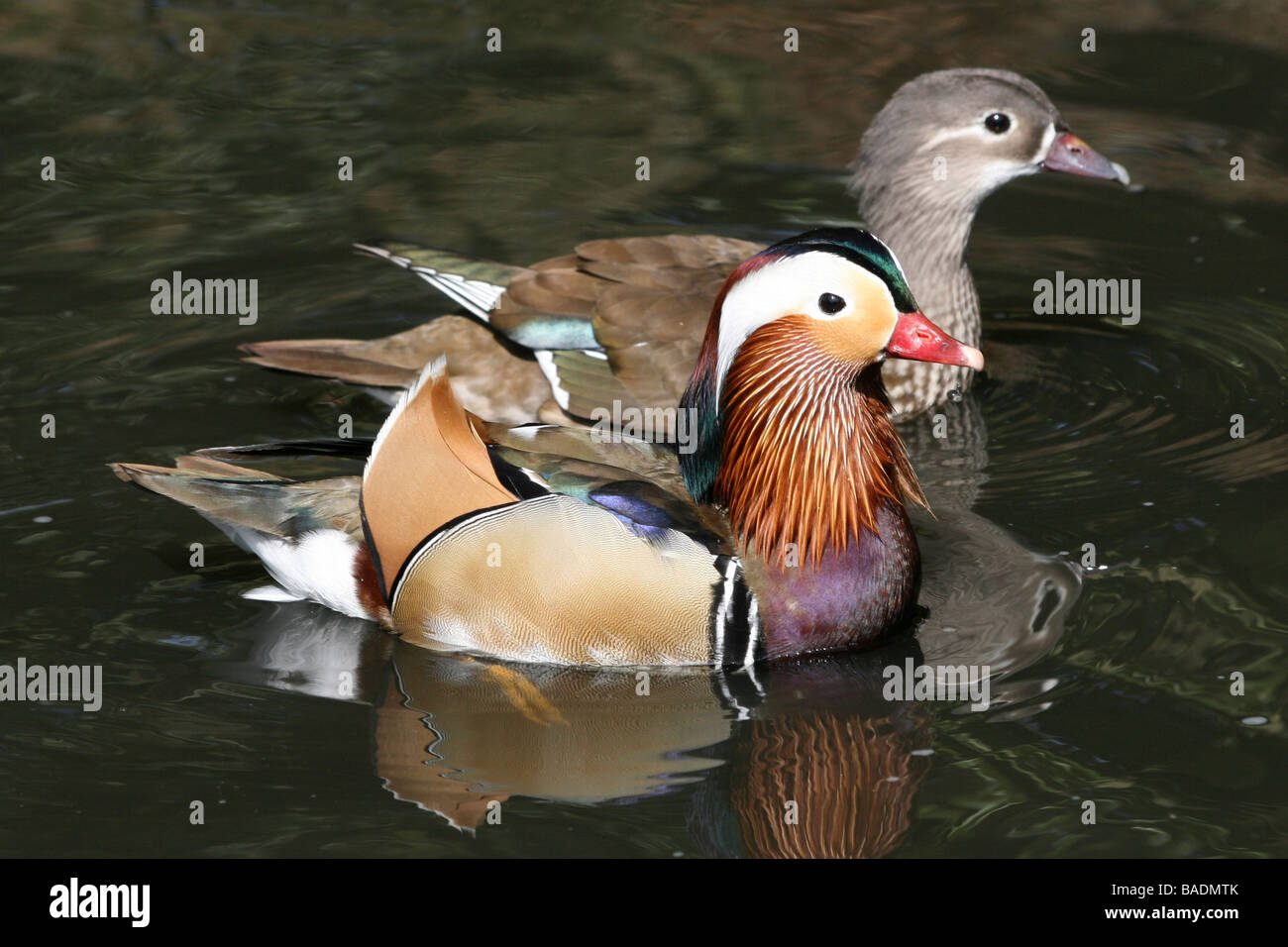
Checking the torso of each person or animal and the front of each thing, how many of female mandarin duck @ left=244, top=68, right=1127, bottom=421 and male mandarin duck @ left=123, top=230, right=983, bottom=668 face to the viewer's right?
2

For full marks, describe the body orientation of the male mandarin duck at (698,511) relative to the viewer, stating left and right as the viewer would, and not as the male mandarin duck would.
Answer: facing to the right of the viewer

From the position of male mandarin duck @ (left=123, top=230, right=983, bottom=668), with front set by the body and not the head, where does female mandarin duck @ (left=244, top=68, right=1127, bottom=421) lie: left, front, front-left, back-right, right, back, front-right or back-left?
left

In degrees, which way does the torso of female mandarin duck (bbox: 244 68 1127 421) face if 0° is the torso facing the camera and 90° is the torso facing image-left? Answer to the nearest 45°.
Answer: approximately 270°

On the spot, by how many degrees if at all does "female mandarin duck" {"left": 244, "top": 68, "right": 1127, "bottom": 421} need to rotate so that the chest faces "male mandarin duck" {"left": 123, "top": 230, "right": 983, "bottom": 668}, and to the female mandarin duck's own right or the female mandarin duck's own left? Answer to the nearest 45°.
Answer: approximately 90° to the female mandarin duck's own right
